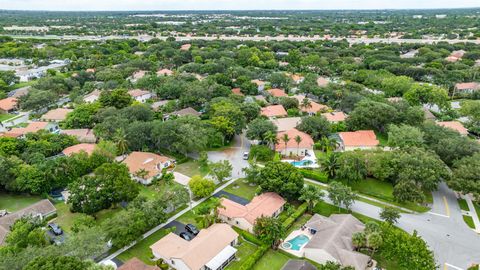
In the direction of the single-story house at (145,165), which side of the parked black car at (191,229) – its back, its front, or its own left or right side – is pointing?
back

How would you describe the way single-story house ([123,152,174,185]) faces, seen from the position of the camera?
facing the viewer and to the right of the viewer

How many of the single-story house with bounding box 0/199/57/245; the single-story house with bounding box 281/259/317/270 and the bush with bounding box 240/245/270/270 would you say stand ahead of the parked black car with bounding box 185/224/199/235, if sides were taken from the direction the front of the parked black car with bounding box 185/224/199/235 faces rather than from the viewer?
2

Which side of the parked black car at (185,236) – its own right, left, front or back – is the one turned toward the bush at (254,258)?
front

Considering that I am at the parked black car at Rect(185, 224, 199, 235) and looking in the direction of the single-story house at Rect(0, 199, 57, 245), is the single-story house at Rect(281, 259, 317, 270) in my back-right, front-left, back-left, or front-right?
back-left

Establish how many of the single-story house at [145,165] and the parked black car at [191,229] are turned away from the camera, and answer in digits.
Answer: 0

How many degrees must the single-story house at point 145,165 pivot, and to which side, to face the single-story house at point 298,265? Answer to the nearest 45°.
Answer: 0° — it already faces it

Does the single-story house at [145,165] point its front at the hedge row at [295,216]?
yes

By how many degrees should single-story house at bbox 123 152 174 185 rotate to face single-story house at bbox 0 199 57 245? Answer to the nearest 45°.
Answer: approximately 90° to its right

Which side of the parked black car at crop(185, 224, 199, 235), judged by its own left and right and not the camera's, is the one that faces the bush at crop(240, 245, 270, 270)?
front

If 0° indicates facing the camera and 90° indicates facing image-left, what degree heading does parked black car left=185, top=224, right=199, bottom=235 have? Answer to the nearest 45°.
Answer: approximately 315°

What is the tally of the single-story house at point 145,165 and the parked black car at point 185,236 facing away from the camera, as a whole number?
0
